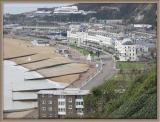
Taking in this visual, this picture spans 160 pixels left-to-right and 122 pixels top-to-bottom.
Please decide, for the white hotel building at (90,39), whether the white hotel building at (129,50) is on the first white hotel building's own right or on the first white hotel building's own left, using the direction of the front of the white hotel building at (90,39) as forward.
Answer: on the first white hotel building's own left

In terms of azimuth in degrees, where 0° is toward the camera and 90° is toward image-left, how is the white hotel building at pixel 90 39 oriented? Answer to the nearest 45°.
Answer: approximately 45°
